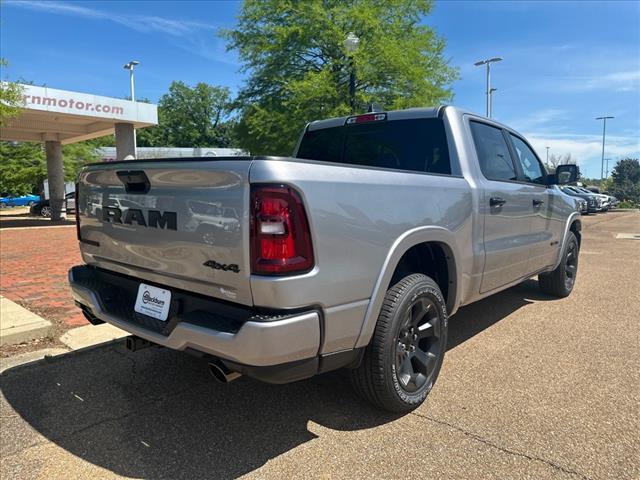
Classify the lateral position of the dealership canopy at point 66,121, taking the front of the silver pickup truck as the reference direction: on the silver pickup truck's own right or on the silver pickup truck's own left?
on the silver pickup truck's own left

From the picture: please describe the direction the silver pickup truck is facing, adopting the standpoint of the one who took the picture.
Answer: facing away from the viewer and to the right of the viewer

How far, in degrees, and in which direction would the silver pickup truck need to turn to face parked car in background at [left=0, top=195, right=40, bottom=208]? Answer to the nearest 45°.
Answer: approximately 90° to its left

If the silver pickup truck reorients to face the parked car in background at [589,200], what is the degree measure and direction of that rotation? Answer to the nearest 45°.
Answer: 0° — it already faces it

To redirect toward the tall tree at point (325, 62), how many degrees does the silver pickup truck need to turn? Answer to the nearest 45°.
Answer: approximately 45° to its left

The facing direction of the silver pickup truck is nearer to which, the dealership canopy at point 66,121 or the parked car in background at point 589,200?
the parked car in background
